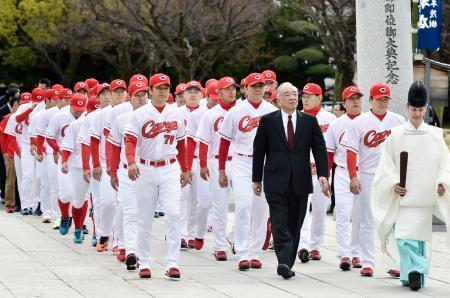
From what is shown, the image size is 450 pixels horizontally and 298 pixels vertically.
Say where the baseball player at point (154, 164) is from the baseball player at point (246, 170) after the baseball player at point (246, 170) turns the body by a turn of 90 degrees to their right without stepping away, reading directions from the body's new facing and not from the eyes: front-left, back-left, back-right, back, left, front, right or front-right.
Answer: front-left

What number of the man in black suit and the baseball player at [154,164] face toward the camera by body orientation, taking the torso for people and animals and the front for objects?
2

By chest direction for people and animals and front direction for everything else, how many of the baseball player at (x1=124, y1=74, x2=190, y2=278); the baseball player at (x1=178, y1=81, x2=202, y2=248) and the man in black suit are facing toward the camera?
3
